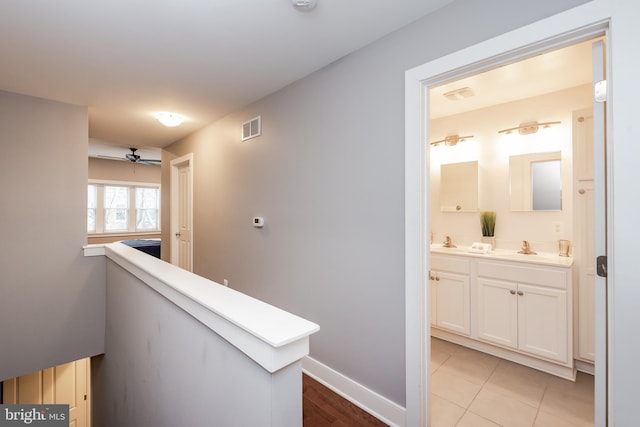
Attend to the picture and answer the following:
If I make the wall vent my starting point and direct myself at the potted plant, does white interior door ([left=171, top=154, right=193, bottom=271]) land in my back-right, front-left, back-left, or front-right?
back-left

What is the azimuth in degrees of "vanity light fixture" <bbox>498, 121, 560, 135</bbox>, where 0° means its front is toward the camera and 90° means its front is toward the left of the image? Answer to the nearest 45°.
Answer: approximately 45°

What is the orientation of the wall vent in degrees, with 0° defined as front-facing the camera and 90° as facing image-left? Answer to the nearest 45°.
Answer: approximately 45°

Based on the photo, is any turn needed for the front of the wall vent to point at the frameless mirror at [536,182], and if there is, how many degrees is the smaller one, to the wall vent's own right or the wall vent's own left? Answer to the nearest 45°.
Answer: approximately 135° to the wall vent's own left

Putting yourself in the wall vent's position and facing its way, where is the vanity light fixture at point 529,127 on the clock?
The vanity light fixture is roughly at 8 o'clock from the wall vent.

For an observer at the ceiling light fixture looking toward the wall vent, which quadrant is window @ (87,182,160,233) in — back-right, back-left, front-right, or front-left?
back-left

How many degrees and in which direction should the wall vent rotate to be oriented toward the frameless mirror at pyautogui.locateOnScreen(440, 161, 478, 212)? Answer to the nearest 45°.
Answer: approximately 135° to its left

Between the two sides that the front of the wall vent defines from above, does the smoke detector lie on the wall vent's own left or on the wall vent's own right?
on the wall vent's own left
